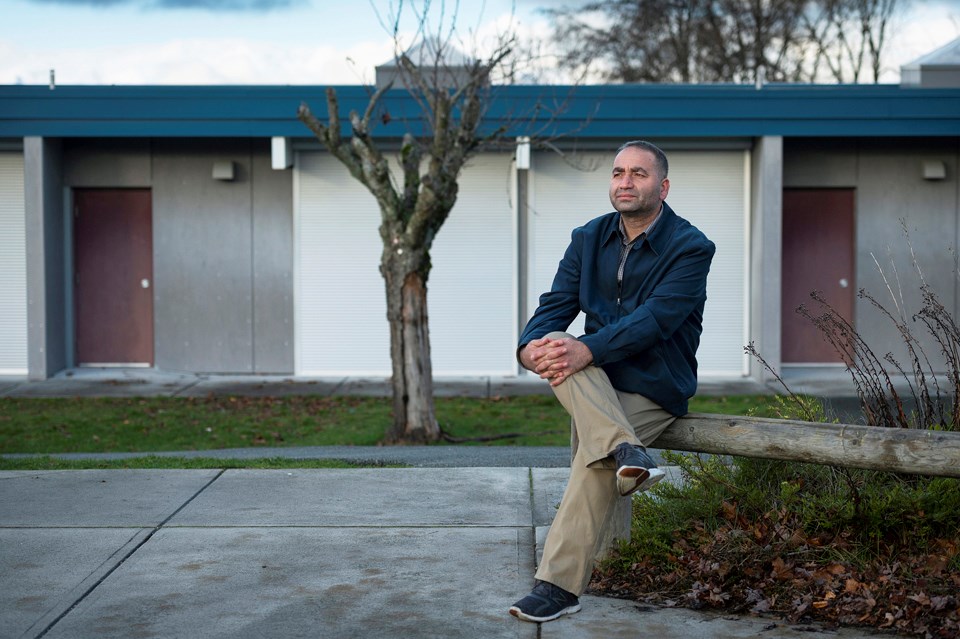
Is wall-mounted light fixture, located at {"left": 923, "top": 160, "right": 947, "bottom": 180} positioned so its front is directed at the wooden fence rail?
yes

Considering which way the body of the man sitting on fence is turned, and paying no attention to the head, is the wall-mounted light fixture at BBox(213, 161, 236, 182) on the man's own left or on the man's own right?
on the man's own right

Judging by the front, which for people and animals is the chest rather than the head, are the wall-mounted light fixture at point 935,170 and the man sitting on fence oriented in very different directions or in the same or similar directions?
same or similar directions

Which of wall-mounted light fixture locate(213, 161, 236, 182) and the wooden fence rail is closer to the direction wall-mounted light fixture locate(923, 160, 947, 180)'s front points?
the wooden fence rail

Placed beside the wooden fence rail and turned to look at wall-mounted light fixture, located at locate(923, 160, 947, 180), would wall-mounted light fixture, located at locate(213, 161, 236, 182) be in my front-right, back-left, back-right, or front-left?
front-left

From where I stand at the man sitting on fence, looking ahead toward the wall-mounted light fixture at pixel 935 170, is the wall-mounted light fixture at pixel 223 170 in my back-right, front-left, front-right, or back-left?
front-left

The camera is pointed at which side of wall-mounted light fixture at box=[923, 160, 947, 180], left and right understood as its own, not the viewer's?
front

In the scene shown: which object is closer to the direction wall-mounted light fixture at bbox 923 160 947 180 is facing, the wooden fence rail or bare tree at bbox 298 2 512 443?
the wooden fence rail

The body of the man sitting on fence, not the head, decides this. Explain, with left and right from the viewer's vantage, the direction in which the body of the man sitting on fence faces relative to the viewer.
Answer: facing the viewer and to the left of the viewer

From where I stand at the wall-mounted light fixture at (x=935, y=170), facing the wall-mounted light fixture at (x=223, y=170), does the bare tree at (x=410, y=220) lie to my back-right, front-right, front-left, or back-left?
front-left

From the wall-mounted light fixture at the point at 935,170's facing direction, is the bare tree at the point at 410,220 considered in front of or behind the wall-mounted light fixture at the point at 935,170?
in front

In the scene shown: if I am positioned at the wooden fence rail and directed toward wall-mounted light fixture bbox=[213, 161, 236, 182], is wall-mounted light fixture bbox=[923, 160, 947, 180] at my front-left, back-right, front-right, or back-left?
front-right

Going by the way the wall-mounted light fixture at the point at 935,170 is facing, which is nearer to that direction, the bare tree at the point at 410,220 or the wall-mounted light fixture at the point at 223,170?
the bare tree

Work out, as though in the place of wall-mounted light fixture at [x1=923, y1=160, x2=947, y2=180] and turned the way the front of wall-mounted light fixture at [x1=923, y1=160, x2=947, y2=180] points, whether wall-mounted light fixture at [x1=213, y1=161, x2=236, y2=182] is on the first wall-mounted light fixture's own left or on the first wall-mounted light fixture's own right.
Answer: on the first wall-mounted light fixture's own right

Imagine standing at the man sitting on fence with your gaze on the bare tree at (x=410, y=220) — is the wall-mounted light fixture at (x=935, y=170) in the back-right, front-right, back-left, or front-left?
front-right

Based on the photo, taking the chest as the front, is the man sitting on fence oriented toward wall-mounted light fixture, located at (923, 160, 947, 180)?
no

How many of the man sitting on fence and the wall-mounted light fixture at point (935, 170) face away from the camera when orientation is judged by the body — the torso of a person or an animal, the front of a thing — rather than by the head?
0
